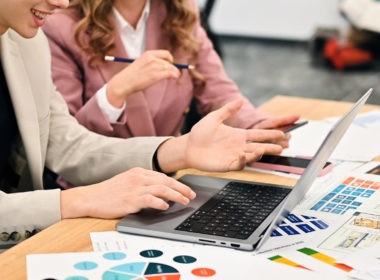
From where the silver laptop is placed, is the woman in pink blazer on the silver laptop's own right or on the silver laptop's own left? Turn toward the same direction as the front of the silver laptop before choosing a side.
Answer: on the silver laptop's own right

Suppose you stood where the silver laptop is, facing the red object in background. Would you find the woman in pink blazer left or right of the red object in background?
left

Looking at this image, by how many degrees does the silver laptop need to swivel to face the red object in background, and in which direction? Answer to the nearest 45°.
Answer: approximately 90° to its right

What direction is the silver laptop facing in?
to the viewer's left

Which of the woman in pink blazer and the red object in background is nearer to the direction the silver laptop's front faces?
the woman in pink blazer

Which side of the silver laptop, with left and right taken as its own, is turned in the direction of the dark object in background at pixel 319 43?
right
